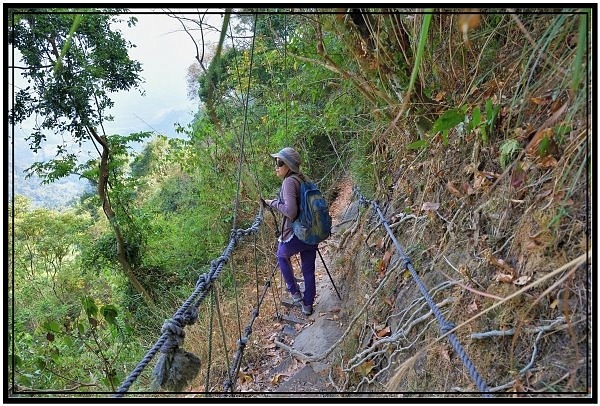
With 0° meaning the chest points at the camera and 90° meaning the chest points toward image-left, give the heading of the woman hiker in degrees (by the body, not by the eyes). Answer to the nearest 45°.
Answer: approximately 90°
